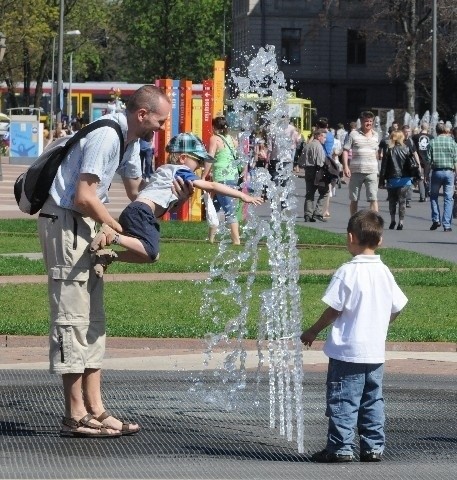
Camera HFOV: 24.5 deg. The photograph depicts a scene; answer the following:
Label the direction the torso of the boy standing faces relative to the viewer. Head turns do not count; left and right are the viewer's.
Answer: facing away from the viewer and to the left of the viewer

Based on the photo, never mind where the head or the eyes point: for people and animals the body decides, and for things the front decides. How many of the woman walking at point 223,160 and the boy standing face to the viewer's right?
0

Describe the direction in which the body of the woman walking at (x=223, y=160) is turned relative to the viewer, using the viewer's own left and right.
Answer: facing away from the viewer and to the left of the viewer

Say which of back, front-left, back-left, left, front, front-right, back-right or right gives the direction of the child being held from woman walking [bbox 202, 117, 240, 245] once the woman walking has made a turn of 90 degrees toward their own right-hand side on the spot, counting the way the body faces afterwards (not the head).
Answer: back-right

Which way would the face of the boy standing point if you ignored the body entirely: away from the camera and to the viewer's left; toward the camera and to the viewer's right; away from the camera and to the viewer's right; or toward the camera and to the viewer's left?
away from the camera and to the viewer's left

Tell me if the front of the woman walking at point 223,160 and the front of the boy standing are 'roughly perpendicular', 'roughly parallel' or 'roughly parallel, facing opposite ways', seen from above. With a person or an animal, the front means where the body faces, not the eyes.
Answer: roughly parallel

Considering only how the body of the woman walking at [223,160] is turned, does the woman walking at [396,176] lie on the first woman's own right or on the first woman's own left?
on the first woman's own right
